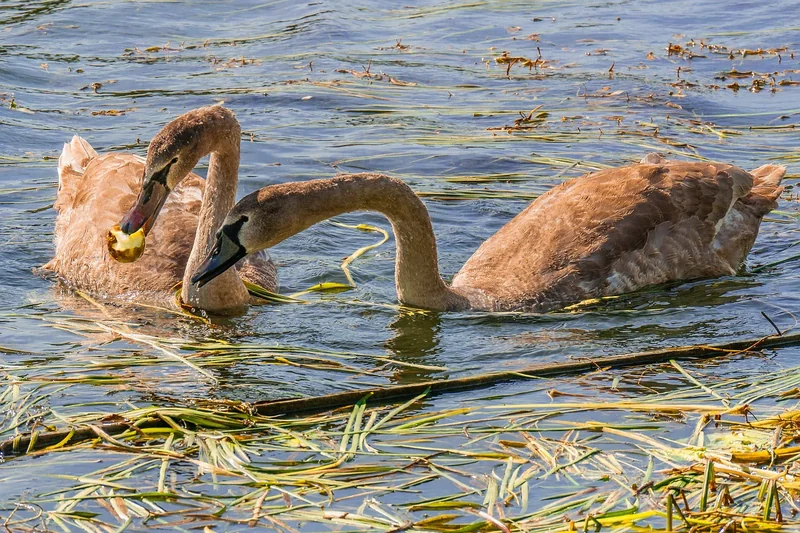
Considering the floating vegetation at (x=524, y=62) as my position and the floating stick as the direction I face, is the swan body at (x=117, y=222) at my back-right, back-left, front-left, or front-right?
front-right

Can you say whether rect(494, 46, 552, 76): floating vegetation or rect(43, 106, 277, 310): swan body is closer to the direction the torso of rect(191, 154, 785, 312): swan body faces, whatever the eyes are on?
the swan body

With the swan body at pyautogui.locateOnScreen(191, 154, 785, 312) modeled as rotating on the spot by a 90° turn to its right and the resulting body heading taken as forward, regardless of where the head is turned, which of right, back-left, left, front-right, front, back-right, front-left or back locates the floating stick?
back

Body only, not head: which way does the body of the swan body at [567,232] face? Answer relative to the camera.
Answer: to the viewer's left

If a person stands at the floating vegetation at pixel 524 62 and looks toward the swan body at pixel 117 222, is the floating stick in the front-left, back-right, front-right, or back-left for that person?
front-left

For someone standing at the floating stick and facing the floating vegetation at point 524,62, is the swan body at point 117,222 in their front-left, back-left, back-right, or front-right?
front-left

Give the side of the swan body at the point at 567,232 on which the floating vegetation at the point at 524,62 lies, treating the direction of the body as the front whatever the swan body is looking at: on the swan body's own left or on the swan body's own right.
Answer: on the swan body's own right

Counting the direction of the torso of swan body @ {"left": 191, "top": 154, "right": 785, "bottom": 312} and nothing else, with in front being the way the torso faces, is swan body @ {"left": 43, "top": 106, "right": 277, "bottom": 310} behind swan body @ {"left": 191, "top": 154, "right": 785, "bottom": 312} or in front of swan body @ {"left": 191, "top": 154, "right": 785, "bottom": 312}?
in front

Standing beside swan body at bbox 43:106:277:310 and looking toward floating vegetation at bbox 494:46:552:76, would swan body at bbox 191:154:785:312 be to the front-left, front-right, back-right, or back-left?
front-right
